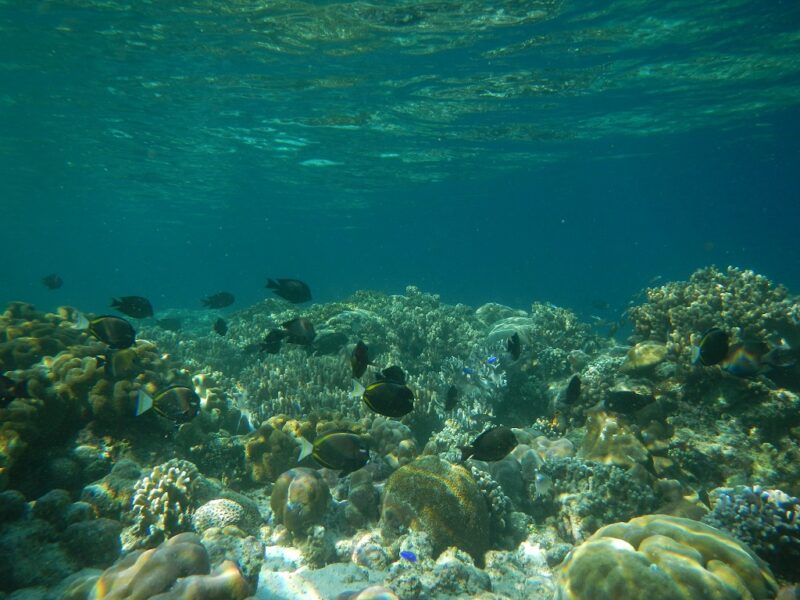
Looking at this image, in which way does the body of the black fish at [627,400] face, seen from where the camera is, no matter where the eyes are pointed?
to the viewer's left

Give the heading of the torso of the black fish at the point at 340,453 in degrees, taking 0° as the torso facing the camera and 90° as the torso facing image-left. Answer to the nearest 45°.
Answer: approximately 270°

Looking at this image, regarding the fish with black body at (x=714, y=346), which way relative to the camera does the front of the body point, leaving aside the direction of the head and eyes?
to the viewer's right

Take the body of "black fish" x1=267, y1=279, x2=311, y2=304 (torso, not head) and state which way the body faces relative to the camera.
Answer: to the viewer's right

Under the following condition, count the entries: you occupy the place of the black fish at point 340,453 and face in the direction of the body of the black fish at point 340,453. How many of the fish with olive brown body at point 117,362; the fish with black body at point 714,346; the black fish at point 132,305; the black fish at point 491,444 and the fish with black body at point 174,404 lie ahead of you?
2

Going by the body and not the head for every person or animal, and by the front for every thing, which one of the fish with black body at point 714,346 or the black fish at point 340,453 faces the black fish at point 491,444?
the black fish at point 340,453

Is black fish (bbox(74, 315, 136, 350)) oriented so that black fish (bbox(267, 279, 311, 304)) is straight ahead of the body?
yes

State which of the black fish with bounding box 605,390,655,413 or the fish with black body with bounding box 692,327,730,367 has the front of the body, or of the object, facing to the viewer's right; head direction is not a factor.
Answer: the fish with black body

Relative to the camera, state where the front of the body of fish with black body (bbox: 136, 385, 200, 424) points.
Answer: to the viewer's right
